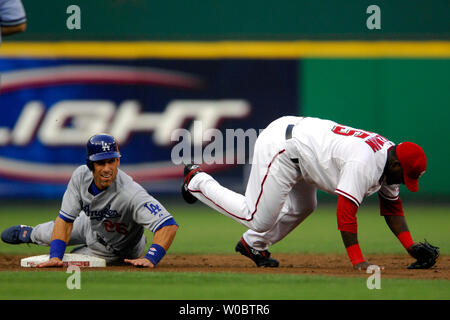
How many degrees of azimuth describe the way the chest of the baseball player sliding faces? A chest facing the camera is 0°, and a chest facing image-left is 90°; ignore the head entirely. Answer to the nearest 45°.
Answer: approximately 0°

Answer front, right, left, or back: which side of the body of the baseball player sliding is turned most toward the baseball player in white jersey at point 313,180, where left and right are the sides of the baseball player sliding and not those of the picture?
left
